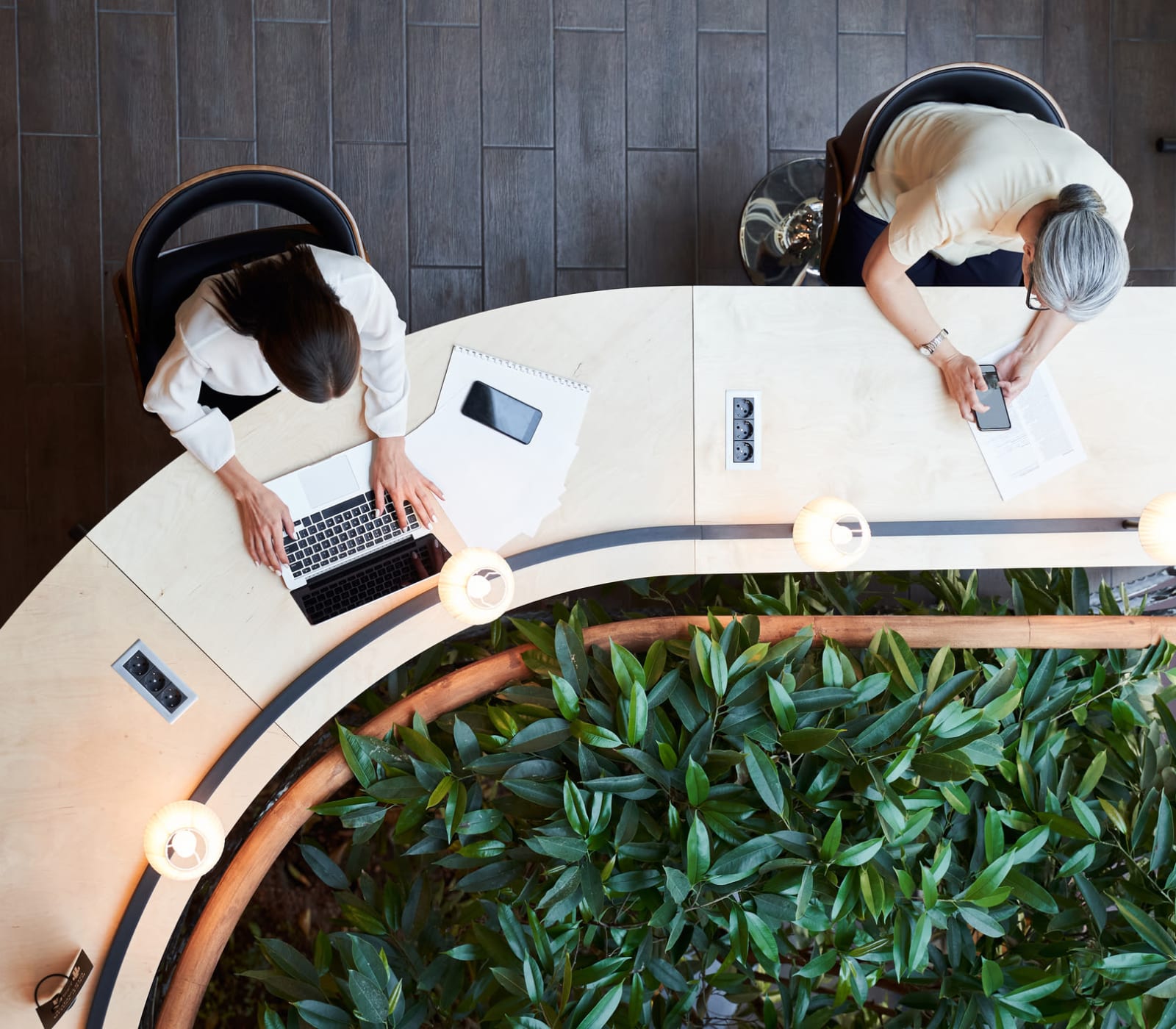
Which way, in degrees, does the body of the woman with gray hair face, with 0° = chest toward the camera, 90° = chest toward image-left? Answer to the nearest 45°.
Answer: approximately 0°
